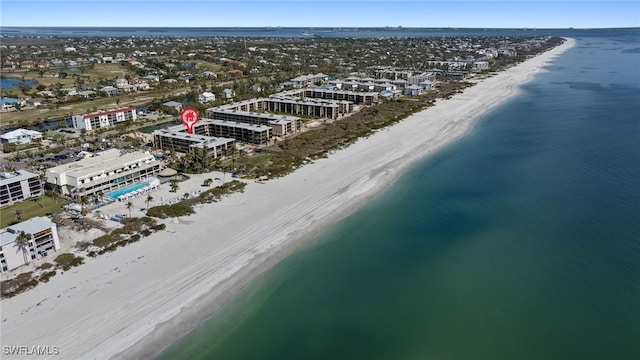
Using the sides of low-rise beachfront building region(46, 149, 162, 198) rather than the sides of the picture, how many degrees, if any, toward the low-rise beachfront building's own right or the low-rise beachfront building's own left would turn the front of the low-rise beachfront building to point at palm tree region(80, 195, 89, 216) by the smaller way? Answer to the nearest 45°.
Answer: approximately 45° to the low-rise beachfront building's own right

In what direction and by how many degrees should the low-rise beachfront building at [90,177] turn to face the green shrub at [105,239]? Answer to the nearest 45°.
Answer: approximately 45° to its right

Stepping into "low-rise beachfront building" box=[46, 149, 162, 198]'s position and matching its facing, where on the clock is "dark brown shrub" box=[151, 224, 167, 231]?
The dark brown shrub is roughly at 1 o'clock from the low-rise beachfront building.

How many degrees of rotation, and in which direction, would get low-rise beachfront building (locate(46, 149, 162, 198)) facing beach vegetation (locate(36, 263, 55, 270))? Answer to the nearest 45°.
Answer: approximately 45° to its right

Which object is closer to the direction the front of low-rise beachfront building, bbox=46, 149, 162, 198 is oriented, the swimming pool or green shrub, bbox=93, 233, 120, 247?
the swimming pool

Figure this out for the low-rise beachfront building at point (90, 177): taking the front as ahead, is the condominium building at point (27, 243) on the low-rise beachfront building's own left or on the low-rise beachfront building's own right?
on the low-rise beachfront building's own right

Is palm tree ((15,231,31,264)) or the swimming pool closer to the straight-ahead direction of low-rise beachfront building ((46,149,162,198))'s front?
the swimming pool

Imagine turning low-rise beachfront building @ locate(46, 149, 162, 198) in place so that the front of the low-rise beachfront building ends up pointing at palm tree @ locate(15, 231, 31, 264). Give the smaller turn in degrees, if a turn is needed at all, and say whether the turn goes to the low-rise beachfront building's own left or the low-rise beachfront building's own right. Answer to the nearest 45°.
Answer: approximately 45° to the low-rise beachfront building's own right

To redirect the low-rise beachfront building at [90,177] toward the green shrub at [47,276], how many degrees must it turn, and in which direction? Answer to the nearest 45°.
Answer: approximately 45° to its right

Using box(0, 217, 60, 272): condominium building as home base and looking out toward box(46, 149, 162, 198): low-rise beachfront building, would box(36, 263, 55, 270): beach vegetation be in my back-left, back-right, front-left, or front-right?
back-right
